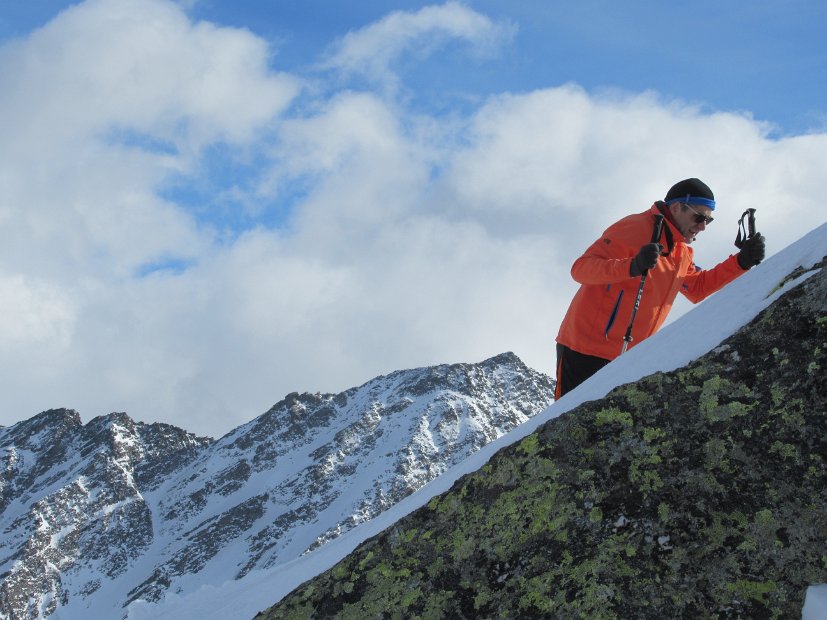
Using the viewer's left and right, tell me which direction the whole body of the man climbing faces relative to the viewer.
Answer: facing the viewer and to the right of the viewer
